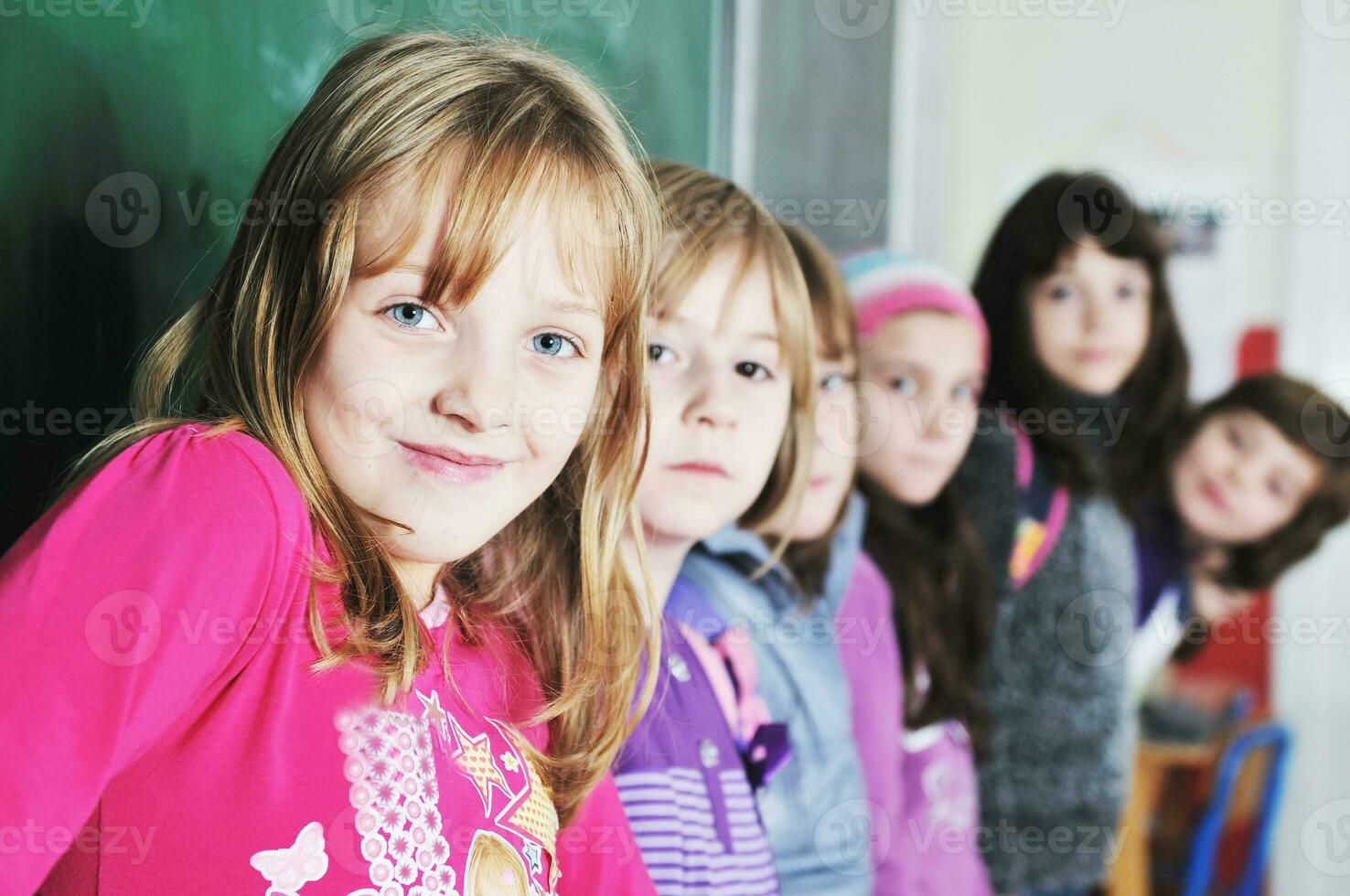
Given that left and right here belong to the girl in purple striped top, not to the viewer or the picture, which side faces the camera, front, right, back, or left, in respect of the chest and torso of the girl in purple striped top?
front

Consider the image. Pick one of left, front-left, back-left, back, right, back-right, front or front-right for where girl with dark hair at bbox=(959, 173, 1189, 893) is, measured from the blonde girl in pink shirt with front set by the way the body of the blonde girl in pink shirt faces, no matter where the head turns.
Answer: left

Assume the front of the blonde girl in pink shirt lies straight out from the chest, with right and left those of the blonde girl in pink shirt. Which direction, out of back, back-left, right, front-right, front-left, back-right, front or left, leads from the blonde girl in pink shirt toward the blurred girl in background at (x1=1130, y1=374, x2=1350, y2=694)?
left

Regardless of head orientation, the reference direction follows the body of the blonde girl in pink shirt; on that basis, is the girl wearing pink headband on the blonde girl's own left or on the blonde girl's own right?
on the blonde girl's own left

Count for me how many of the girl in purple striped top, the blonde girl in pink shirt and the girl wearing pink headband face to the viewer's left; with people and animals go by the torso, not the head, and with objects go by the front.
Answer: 0

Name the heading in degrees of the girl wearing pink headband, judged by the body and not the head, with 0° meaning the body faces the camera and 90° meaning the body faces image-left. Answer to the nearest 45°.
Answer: approximately 315°

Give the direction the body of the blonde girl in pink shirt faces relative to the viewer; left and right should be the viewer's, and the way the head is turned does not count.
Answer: facing the viewer and to the right of the viewer

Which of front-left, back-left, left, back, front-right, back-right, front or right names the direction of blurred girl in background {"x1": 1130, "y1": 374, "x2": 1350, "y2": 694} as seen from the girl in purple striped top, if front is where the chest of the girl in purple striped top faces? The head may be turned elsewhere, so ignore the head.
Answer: back-left

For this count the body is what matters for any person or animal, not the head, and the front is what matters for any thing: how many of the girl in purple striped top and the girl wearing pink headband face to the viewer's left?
0
